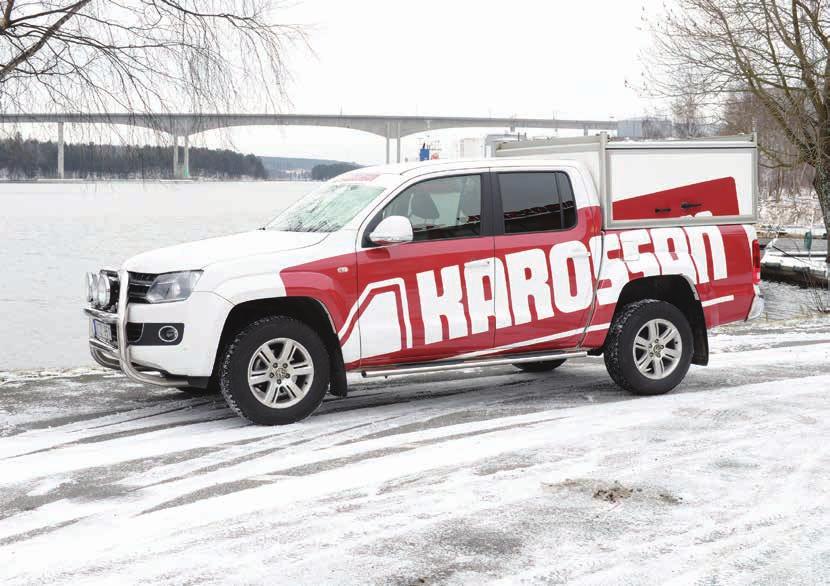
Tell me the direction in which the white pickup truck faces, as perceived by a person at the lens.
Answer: facing the viewer and to the left of the viewer
